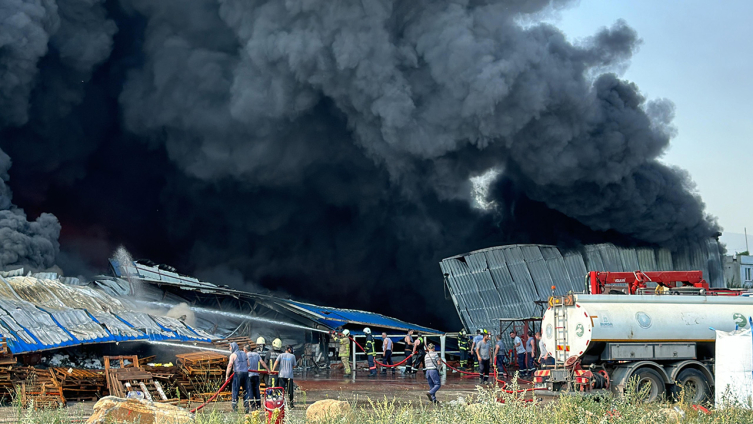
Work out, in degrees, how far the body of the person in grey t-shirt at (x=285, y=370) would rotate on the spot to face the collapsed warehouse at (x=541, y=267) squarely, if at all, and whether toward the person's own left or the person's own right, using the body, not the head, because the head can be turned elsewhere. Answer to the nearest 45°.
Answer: approximately 45° to the person's own right

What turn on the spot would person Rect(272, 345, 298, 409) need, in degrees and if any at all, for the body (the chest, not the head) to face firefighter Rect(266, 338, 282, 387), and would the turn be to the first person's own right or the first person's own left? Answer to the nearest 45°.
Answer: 0° — they already face them

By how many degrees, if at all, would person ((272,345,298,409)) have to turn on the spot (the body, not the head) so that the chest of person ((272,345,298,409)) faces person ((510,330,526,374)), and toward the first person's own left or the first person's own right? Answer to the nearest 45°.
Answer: approximately 45° to the first person's own right

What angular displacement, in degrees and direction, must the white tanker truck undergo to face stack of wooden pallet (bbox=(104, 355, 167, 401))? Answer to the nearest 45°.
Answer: approximately 135° to its left

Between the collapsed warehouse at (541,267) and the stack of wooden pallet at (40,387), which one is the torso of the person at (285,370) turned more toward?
the collapsed warehouse

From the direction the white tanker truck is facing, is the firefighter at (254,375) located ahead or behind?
behind

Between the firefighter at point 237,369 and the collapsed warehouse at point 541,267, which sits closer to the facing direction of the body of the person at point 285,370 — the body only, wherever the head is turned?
the collapsed warehouse

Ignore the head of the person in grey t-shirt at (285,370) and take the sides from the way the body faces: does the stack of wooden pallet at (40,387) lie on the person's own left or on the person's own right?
on the person's own left

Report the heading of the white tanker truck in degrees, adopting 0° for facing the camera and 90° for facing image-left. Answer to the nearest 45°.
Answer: approximately 225°

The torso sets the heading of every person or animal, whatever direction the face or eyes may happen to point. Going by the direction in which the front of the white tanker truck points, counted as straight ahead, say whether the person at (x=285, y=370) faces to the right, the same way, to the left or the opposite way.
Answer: to the left

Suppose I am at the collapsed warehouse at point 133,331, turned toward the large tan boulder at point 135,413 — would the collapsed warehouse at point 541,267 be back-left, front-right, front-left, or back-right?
back-left

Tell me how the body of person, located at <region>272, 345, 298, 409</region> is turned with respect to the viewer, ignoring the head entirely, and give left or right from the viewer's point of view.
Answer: facing away from the viewer
